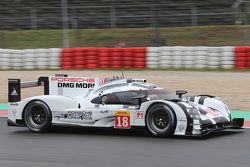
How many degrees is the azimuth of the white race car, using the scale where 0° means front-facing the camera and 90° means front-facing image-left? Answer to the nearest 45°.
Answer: approximately 315°

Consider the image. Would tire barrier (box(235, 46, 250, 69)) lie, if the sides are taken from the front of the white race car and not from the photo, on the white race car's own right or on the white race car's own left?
on the white race car's own left

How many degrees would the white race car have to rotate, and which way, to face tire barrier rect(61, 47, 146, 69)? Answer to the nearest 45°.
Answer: approximately 135° to its left

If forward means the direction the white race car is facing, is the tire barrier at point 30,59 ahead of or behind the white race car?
behind

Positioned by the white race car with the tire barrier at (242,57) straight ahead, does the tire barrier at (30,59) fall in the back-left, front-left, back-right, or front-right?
front-left

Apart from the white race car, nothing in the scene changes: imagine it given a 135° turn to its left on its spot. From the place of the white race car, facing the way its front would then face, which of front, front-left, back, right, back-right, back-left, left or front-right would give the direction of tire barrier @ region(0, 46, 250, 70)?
front
